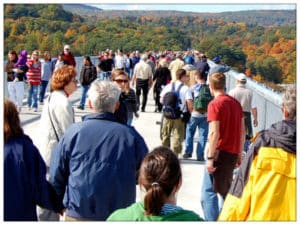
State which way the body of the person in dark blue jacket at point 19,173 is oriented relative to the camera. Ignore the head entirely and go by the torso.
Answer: away from the camera

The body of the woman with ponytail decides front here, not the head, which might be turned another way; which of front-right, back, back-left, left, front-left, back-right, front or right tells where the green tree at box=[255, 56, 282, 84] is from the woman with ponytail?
front

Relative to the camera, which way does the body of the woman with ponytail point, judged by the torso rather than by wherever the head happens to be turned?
away from the camera

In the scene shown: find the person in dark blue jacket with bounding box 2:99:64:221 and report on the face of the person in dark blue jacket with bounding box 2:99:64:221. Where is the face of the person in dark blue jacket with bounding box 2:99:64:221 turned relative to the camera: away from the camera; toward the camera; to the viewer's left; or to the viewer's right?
away from the camera

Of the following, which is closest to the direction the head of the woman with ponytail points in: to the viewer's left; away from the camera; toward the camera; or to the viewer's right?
away from the camera

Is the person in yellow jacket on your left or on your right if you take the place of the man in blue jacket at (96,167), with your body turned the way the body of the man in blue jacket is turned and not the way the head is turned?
on your right

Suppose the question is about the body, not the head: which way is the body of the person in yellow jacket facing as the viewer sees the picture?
away from the camera

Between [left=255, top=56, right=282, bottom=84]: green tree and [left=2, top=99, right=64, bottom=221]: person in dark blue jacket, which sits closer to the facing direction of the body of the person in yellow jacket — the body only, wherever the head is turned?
the green tree

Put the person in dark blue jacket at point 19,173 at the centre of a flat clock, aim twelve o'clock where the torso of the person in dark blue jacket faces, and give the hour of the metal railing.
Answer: The metal railing is roughly at 1 o'clock from the person in dark blue jacket.

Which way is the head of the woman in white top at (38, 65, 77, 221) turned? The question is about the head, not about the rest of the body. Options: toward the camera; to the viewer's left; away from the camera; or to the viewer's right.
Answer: to the viewer's right

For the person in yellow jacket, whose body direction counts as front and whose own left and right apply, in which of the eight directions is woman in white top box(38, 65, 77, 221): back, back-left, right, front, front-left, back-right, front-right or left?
front-left

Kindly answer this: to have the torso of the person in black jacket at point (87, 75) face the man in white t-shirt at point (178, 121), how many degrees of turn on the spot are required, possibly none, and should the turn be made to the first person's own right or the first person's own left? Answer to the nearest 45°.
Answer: approximately 45° to the first person's own left

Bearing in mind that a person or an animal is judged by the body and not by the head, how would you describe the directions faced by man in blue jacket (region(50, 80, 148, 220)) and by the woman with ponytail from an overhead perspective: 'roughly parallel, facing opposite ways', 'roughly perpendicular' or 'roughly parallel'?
roughly parallel

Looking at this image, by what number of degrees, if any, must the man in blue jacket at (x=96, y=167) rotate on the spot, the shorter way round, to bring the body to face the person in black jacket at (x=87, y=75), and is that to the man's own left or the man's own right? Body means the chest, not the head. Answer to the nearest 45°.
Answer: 0° — they already face them

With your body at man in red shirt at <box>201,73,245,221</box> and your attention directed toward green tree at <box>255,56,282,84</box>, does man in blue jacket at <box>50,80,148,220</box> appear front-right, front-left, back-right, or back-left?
back-left

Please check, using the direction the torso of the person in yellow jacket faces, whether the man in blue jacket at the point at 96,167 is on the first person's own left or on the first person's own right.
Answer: on the first person's own left

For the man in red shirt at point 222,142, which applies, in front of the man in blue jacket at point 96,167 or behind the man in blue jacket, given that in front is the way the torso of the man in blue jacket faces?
in front

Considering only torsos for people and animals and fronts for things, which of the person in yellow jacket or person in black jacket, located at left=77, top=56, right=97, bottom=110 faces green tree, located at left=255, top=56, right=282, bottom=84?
the person in yellow jacket

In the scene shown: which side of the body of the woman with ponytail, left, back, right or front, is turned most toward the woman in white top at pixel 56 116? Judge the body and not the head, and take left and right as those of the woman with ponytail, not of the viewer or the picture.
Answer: front
